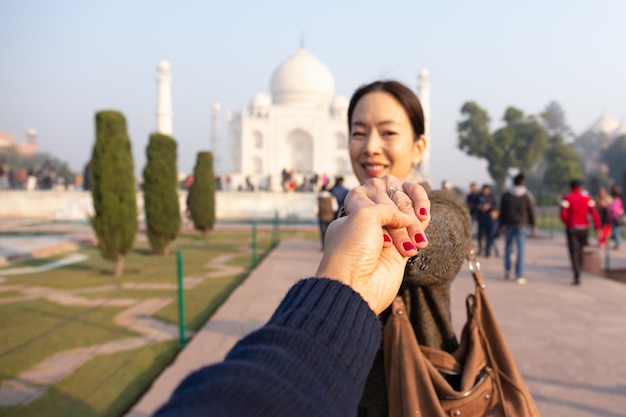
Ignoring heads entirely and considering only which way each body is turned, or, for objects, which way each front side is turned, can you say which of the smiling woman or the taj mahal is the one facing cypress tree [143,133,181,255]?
the taj mahal

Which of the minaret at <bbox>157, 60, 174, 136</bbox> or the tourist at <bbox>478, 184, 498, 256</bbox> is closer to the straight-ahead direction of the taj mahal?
the tourist

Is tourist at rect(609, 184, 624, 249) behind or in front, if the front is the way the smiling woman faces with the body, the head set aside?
behind

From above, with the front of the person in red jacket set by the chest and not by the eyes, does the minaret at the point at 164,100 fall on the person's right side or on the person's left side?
on the person's left side

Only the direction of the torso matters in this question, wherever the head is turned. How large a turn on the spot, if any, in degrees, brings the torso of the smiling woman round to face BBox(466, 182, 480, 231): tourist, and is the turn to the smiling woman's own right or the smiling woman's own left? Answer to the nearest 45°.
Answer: approximately 135° to the smiling woman's own right

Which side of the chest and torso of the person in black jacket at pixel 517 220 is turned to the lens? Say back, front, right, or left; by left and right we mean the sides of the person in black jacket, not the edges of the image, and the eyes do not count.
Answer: back

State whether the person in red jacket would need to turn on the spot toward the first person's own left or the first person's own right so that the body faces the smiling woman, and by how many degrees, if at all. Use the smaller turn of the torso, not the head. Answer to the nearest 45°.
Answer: approximately 180°
